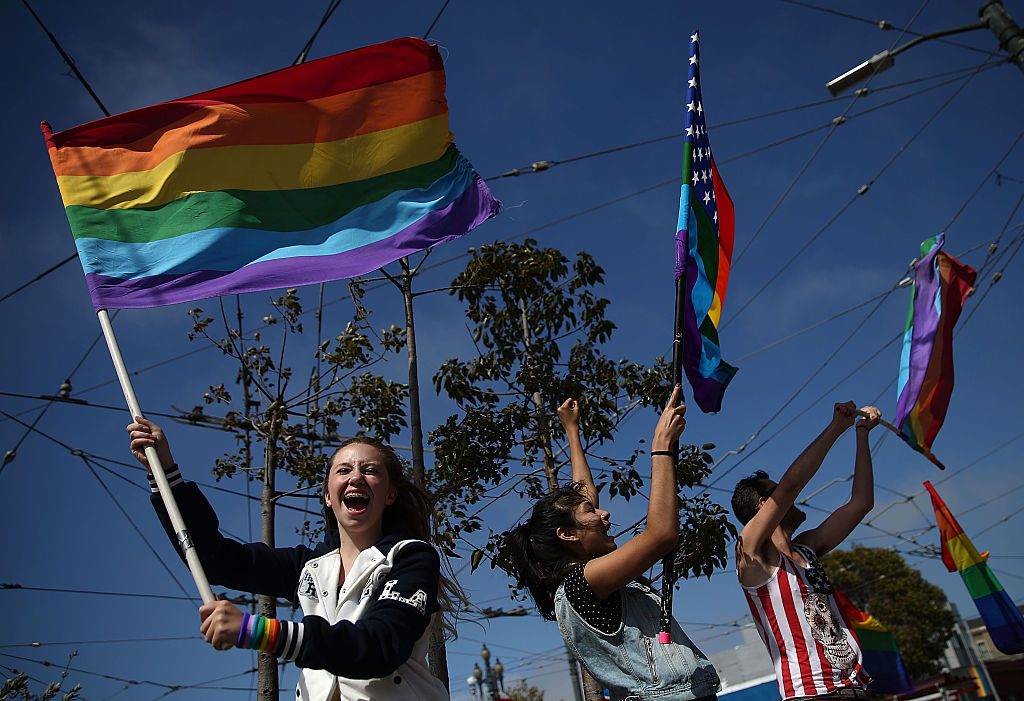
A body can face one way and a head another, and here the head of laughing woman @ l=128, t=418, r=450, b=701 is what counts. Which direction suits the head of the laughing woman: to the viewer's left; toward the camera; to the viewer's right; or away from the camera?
toward the camera

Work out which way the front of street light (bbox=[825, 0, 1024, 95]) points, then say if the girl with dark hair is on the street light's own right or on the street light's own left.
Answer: on the street light's own left

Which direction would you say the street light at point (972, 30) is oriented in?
to the viewer's left

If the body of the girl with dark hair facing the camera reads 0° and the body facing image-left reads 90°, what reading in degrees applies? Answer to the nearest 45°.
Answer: approximately 270°

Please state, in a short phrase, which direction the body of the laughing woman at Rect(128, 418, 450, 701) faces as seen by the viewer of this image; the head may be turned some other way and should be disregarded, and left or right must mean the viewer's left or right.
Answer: facing the viewer and to the left of the viewer

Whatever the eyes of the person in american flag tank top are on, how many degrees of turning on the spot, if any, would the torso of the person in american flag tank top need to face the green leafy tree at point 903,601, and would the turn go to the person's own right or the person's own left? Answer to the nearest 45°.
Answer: approximately 135° to the person's own left

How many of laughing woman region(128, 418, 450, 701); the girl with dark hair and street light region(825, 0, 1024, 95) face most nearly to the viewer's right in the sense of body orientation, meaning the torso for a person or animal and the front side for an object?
1

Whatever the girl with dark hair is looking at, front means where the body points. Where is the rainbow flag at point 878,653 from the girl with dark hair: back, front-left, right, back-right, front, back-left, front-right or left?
front-left

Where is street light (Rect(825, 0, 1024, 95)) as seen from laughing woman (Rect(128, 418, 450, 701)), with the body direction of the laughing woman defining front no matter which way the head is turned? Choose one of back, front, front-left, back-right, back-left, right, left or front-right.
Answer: back-left
